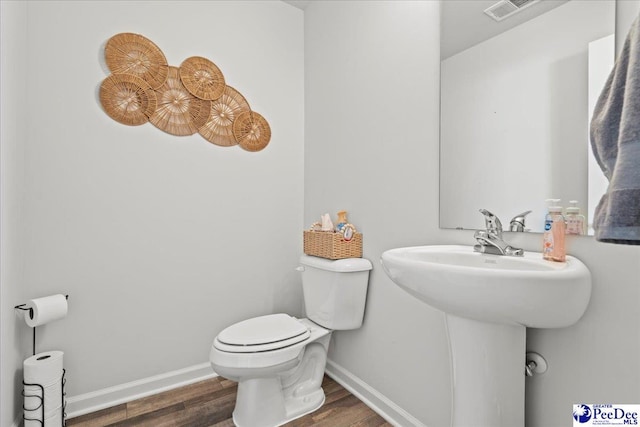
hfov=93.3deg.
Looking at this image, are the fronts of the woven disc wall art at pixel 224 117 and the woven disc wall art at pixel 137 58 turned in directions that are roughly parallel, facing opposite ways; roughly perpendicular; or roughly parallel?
roughly parallel

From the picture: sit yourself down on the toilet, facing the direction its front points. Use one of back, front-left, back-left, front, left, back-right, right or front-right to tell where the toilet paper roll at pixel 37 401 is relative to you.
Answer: front-right

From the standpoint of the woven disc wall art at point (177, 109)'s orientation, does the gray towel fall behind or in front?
in front

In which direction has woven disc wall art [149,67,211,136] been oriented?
toward the camera

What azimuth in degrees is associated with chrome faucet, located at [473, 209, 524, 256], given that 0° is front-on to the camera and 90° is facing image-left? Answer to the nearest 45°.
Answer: approximately 45°

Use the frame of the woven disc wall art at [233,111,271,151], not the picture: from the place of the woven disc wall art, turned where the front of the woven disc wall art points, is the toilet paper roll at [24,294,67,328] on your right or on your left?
on your right

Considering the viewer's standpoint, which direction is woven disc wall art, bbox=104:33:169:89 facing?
facing the viewer

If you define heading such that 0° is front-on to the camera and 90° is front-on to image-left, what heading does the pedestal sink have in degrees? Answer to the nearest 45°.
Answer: approximately 45°

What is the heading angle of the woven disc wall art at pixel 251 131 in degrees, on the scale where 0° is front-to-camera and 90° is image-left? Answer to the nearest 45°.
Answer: approximately 0°

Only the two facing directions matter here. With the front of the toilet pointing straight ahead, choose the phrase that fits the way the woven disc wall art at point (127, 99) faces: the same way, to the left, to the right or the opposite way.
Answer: to the left

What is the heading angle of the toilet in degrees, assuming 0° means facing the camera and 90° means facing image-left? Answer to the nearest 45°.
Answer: approximately 45°

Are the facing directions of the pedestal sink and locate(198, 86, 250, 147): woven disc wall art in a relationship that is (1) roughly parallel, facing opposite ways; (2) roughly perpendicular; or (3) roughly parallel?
roughly perpendicular

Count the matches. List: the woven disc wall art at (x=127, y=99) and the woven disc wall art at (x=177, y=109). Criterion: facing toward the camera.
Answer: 2

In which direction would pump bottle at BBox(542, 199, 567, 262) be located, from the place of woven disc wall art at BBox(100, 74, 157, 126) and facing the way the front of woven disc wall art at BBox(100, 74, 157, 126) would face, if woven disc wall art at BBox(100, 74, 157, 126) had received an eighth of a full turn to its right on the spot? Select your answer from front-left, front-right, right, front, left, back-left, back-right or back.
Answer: left

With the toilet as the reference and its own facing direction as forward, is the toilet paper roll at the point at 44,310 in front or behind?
in front
